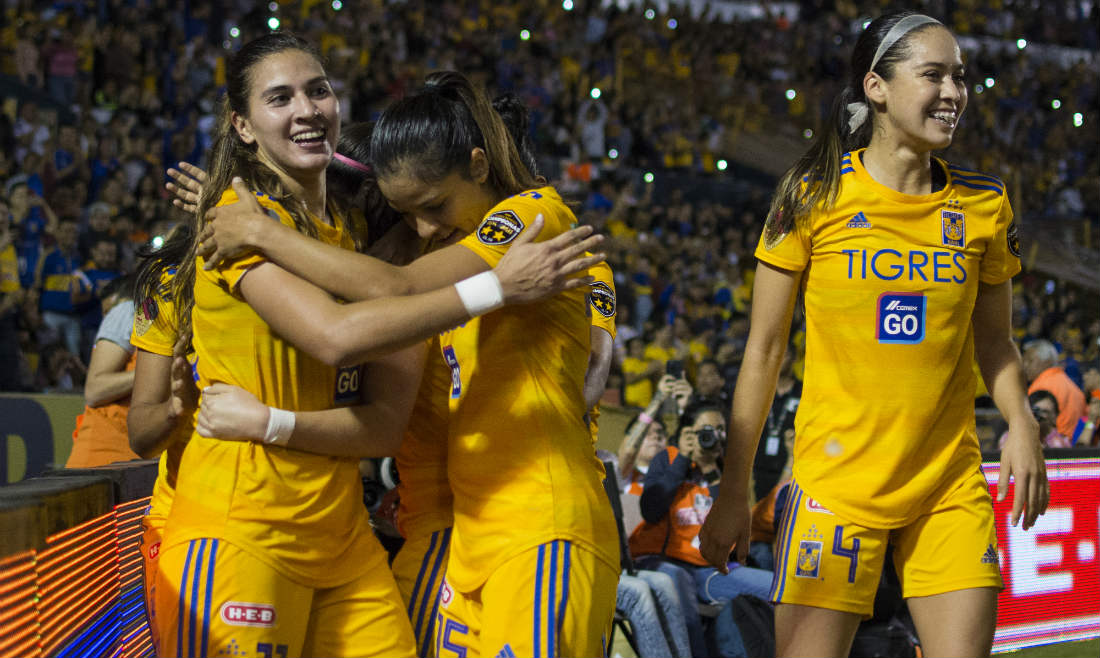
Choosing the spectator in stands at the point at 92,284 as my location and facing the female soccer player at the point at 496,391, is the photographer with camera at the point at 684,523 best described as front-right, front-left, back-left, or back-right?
front-left

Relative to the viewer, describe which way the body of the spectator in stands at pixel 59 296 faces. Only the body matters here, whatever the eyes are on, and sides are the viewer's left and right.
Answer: facing the viewer and to the right of the viewer

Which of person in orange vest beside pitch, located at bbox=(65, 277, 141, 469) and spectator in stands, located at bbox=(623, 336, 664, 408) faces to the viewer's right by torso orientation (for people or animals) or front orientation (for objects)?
person in orange vest beside pitch, located at bbox=(65, 277, 141, 469)

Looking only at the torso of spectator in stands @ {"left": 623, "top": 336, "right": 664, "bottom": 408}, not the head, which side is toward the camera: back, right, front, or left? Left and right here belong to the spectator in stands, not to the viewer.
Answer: front

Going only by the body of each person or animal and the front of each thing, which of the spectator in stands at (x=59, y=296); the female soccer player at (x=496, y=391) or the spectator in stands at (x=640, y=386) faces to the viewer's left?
the female soccer player

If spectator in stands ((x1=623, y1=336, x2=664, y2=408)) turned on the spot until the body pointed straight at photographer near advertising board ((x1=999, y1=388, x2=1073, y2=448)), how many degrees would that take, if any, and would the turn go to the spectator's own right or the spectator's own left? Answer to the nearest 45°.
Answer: approximately 45° to the spectator's own left

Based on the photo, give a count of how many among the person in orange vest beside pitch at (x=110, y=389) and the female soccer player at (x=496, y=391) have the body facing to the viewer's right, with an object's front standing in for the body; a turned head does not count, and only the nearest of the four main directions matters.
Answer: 1
